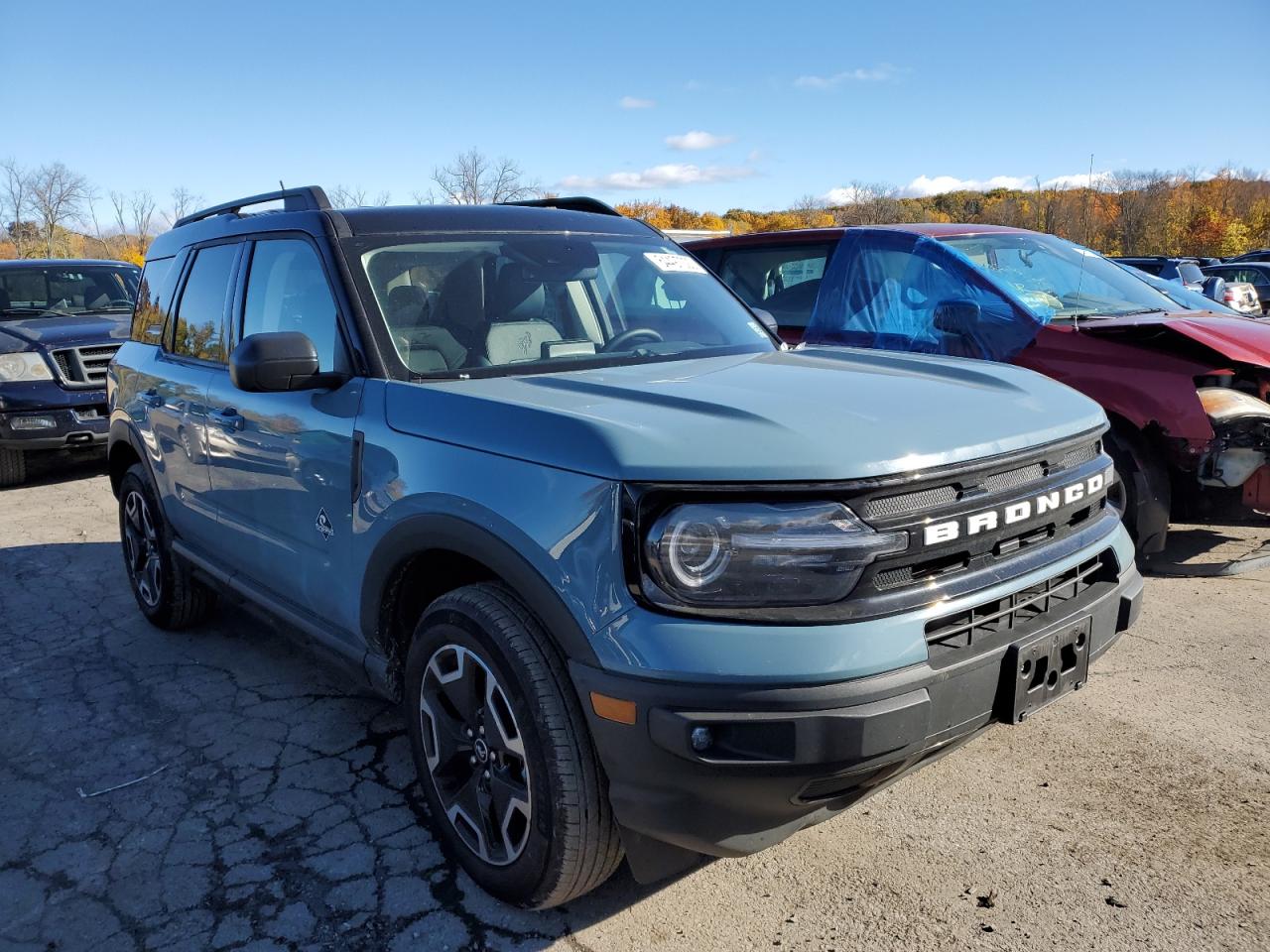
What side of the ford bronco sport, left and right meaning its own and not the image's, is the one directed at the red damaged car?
left

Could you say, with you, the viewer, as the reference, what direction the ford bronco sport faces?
facing the viewer and to the right of the viewer

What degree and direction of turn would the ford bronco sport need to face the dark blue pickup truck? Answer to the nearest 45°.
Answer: approximately 180°

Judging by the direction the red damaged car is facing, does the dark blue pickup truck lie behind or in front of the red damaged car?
behind

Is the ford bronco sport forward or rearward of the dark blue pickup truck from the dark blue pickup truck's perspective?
forward

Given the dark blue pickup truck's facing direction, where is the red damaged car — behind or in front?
in front

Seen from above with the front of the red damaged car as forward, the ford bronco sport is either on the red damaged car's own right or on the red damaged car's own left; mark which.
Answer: on the red damaged car's own right
